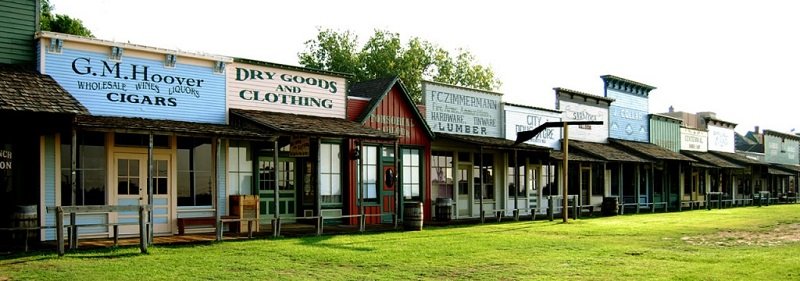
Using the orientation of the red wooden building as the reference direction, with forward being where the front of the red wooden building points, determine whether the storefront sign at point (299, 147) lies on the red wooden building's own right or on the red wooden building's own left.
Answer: on the red wooden building's own right

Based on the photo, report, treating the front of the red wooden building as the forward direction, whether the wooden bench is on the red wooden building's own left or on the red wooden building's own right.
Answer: on the red wooden building's own right

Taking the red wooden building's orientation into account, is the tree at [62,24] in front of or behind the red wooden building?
behind

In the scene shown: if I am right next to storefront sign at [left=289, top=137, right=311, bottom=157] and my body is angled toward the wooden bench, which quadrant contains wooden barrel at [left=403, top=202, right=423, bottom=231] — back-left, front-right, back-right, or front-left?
back-left

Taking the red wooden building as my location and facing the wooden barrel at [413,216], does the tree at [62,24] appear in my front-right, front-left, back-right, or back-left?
back-right

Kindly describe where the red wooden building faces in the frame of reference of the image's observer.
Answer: facing the viewer and to the right of the viewer

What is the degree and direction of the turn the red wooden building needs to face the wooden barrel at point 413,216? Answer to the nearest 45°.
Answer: approximately 45° to its right

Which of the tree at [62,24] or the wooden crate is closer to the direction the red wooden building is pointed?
the wooden crate
